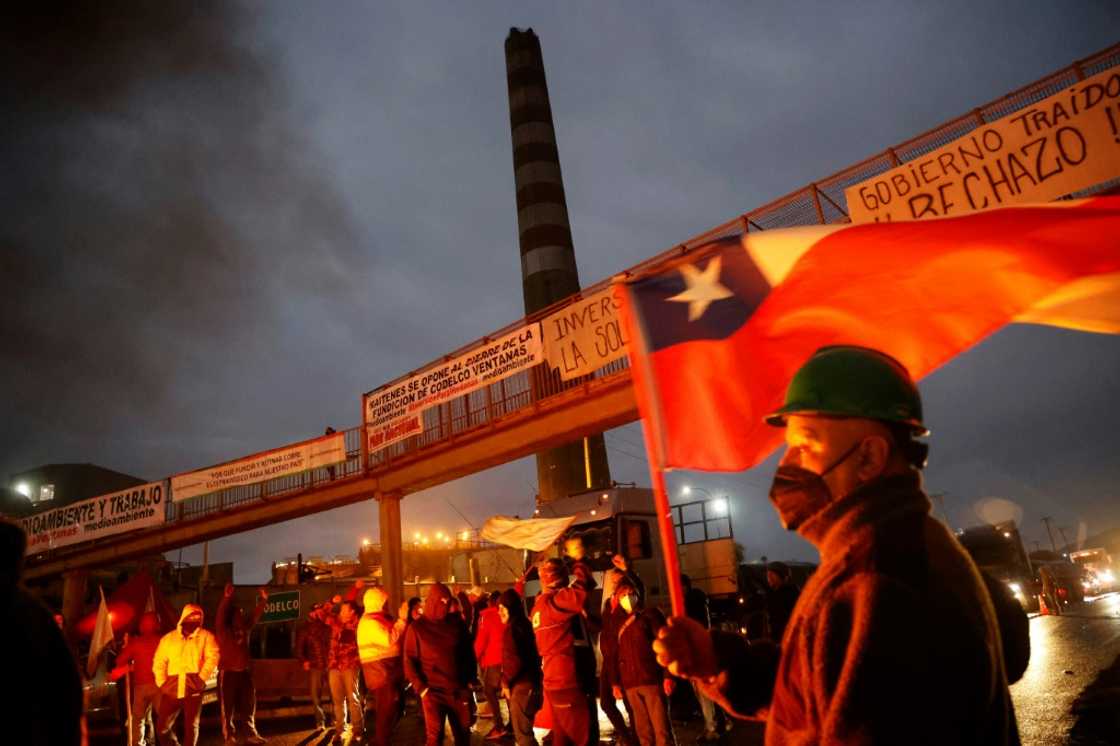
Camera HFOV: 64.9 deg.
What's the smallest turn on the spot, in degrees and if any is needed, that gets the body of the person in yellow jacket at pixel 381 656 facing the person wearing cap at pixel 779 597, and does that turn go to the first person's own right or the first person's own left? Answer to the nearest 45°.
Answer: approximately 90° to the first person's own right

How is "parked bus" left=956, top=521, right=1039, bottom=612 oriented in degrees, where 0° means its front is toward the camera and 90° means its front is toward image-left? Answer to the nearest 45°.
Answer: approximately 315°

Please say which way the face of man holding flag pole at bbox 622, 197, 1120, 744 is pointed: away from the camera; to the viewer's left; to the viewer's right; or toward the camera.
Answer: to the viewer's left

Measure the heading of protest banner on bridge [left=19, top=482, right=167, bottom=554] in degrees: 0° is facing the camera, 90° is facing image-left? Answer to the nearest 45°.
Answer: approximately 45°

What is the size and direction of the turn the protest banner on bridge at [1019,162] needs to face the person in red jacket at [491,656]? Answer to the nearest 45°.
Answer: approximately 45° to its right

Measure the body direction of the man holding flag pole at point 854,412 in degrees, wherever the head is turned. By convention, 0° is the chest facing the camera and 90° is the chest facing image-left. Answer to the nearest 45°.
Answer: approximately 90°
